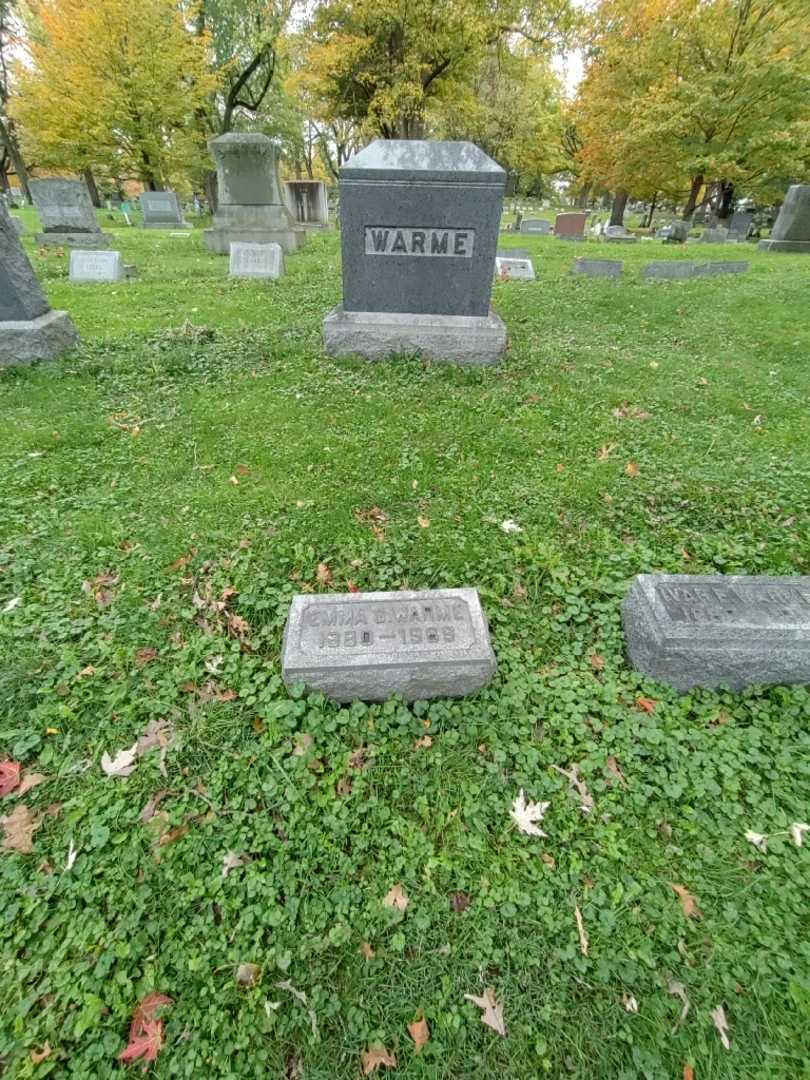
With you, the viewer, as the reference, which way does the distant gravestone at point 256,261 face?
facing the viewer

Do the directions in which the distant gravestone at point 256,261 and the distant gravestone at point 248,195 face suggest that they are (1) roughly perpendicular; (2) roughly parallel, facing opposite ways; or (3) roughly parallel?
roughly parallel

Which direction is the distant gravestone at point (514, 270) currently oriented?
toward the camera

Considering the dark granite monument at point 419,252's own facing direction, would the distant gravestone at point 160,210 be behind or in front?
behind

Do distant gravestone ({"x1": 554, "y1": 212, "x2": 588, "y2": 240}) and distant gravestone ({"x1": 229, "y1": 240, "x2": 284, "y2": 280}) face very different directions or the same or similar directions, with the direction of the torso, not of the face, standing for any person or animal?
same or similar directions

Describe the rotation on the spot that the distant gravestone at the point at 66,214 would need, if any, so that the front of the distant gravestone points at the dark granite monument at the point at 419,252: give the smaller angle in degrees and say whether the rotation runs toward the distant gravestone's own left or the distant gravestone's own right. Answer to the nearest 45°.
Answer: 0° — it already faces it

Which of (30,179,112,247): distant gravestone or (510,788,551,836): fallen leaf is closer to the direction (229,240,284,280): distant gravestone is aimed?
the fallen leaf

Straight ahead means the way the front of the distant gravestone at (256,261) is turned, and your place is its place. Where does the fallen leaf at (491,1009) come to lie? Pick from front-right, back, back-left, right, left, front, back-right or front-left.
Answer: front

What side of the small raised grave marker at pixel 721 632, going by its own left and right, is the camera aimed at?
front

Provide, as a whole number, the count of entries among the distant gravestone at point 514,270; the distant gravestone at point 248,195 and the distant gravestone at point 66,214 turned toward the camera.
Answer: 3

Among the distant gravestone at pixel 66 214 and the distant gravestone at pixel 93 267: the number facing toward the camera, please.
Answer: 2

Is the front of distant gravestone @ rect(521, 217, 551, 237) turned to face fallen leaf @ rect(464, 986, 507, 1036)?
yes

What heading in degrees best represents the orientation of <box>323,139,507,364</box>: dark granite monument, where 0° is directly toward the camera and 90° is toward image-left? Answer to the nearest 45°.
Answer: approximately 0°

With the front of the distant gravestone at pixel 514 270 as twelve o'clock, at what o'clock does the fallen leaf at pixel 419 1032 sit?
The fallen leaf is roughly at 12 o'clock from the distant gravestone.

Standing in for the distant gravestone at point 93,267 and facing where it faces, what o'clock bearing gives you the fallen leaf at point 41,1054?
The fallen leaf is roughly at 12 o'clock from the distant gravestone.

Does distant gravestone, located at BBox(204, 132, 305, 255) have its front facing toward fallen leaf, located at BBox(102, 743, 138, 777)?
yes

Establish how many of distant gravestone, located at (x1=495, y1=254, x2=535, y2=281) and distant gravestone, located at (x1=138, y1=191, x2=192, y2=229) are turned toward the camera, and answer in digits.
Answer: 2
